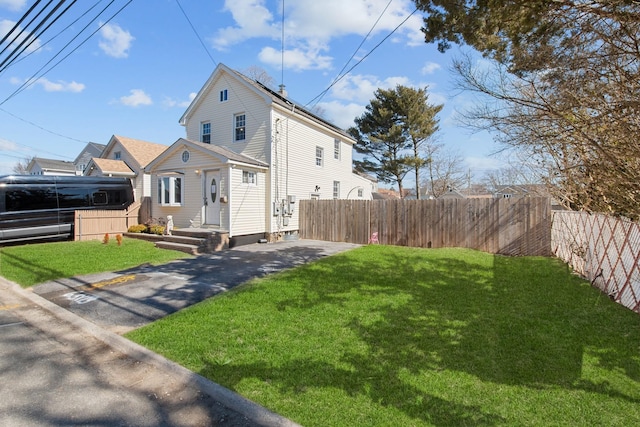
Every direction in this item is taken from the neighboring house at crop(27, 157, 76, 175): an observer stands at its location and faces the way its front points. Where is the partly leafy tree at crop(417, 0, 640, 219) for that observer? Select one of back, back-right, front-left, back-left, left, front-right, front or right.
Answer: front-left

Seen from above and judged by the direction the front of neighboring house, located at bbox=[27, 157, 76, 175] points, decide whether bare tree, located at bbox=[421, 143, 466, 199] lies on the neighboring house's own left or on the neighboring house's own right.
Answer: on the neighboring house's own left

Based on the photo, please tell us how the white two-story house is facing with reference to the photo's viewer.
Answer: facing the viewer and to the left of the viewer

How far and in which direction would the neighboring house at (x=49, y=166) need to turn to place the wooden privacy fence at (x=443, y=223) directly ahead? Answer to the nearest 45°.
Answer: approximately 45° to its left

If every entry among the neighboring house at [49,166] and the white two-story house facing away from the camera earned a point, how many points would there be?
0

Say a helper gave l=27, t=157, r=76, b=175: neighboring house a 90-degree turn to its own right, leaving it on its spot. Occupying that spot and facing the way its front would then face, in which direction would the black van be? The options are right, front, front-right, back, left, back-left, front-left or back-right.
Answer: back-left

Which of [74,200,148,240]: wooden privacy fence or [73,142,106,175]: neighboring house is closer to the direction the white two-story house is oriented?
the wooden privacy fence

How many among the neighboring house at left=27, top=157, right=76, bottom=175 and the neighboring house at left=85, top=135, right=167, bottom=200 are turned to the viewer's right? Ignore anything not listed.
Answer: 0

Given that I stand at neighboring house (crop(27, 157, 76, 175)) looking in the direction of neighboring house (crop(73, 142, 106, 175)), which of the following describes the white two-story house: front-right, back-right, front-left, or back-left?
front-right

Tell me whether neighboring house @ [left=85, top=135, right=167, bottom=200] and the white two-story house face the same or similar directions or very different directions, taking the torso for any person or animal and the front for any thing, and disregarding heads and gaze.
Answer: same or similar directions

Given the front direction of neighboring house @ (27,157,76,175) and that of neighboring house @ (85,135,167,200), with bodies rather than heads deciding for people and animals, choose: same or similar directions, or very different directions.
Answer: same or similar directions

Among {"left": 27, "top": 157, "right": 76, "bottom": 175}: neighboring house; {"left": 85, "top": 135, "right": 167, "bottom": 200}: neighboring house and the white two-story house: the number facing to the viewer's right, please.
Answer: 0

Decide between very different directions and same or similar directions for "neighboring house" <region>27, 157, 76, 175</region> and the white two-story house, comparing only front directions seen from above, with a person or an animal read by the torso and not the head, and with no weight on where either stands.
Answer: same or similar directions

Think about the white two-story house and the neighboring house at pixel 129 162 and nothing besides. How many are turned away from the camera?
0

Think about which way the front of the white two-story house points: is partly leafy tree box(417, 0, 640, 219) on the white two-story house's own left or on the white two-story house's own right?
on the white two-story house's own left
